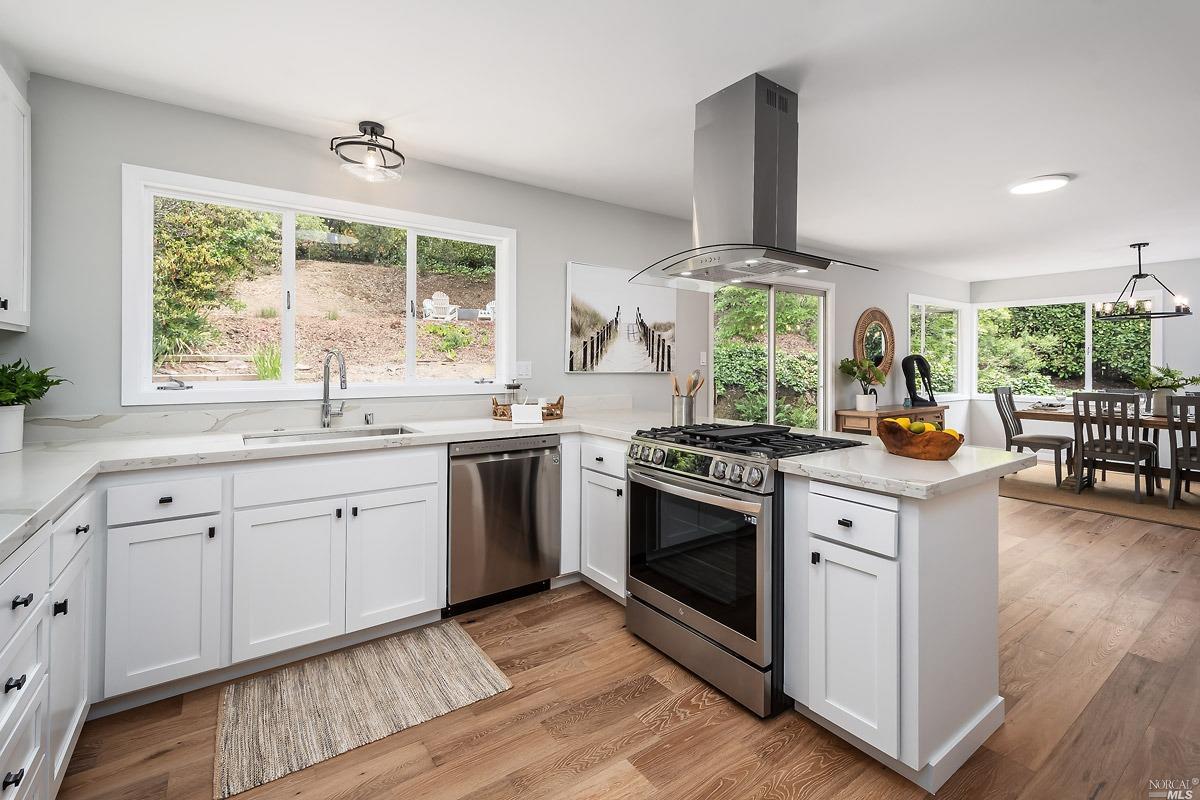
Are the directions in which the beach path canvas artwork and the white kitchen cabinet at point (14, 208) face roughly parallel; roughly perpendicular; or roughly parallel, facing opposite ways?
roughly perpendicular

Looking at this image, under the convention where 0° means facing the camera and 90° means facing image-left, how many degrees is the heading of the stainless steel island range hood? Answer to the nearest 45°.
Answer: approximately 45°

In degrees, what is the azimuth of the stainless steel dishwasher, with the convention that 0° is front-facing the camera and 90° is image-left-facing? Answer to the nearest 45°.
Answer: approximately 315°

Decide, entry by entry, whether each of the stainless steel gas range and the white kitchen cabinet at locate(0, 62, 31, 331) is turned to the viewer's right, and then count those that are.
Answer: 1

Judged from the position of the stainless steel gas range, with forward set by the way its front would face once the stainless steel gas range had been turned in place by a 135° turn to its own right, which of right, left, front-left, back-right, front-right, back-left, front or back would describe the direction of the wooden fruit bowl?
right

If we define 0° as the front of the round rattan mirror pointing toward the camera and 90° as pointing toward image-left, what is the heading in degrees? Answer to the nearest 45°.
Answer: approximately 315°

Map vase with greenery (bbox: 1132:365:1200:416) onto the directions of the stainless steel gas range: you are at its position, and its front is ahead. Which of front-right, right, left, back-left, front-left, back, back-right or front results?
back

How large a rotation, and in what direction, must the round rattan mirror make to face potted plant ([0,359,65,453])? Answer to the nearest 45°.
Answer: approximately 90° to its right

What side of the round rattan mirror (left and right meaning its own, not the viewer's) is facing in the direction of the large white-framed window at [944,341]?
left
